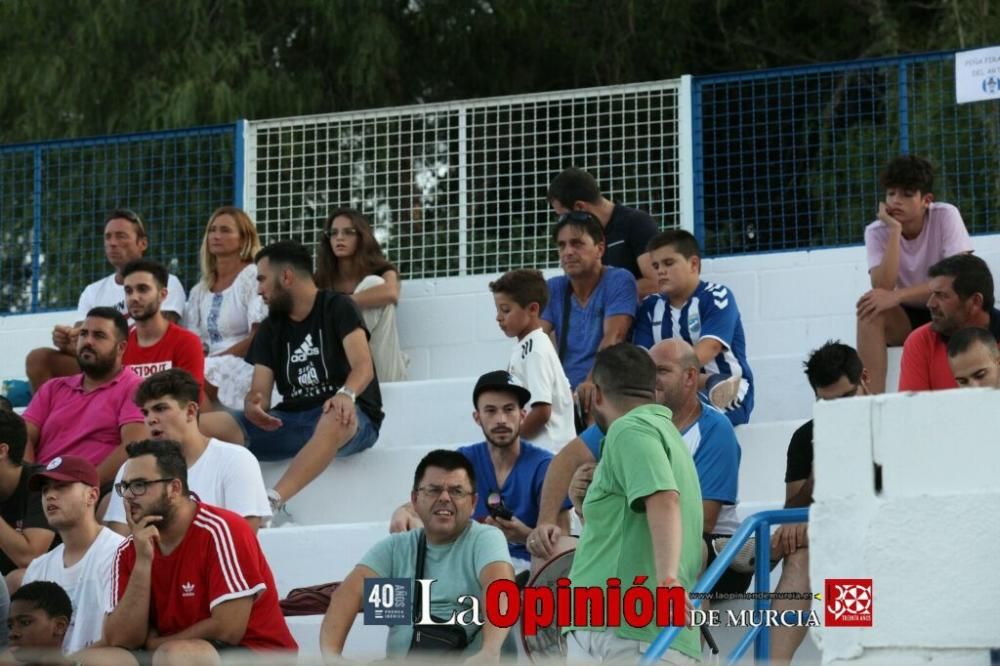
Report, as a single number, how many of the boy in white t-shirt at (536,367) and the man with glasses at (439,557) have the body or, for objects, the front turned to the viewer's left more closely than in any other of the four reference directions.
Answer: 1

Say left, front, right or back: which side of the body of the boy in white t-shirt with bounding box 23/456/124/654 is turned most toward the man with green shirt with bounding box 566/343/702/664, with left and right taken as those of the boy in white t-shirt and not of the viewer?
left

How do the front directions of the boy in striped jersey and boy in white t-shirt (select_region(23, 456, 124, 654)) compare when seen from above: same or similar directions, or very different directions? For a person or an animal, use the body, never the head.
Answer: same or similar directions

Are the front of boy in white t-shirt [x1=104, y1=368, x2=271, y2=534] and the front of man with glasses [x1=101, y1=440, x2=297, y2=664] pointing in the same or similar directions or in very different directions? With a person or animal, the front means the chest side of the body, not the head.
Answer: same or similar directions

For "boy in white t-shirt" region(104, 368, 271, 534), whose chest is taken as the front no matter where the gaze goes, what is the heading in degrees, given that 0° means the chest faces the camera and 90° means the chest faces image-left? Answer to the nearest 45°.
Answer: approximately 45°

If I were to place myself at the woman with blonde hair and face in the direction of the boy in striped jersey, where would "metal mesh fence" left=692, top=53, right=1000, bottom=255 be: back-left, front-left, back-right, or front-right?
front-left

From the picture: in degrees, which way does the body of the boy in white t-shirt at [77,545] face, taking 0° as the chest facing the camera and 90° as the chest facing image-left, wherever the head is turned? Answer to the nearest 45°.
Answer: approximately 45°

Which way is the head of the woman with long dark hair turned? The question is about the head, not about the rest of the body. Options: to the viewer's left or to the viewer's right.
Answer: to the viewer's left

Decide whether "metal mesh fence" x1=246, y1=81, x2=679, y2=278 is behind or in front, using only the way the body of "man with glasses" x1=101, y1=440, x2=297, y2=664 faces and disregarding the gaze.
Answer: behind

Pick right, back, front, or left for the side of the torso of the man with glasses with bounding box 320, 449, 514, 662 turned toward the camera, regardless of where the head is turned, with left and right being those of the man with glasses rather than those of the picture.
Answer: front

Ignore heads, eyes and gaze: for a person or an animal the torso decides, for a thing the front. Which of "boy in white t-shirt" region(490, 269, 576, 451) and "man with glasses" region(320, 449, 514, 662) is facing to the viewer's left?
the boy in white t-shirt

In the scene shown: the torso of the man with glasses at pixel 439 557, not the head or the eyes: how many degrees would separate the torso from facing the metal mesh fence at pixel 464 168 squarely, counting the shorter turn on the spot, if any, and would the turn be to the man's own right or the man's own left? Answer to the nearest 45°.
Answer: approximately 180°

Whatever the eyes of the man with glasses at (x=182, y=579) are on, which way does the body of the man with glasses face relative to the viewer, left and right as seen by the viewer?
facing the viewer and to the left of the viewer

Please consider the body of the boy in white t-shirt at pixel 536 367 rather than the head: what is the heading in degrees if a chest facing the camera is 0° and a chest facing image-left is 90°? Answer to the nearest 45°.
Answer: approximately 90°
